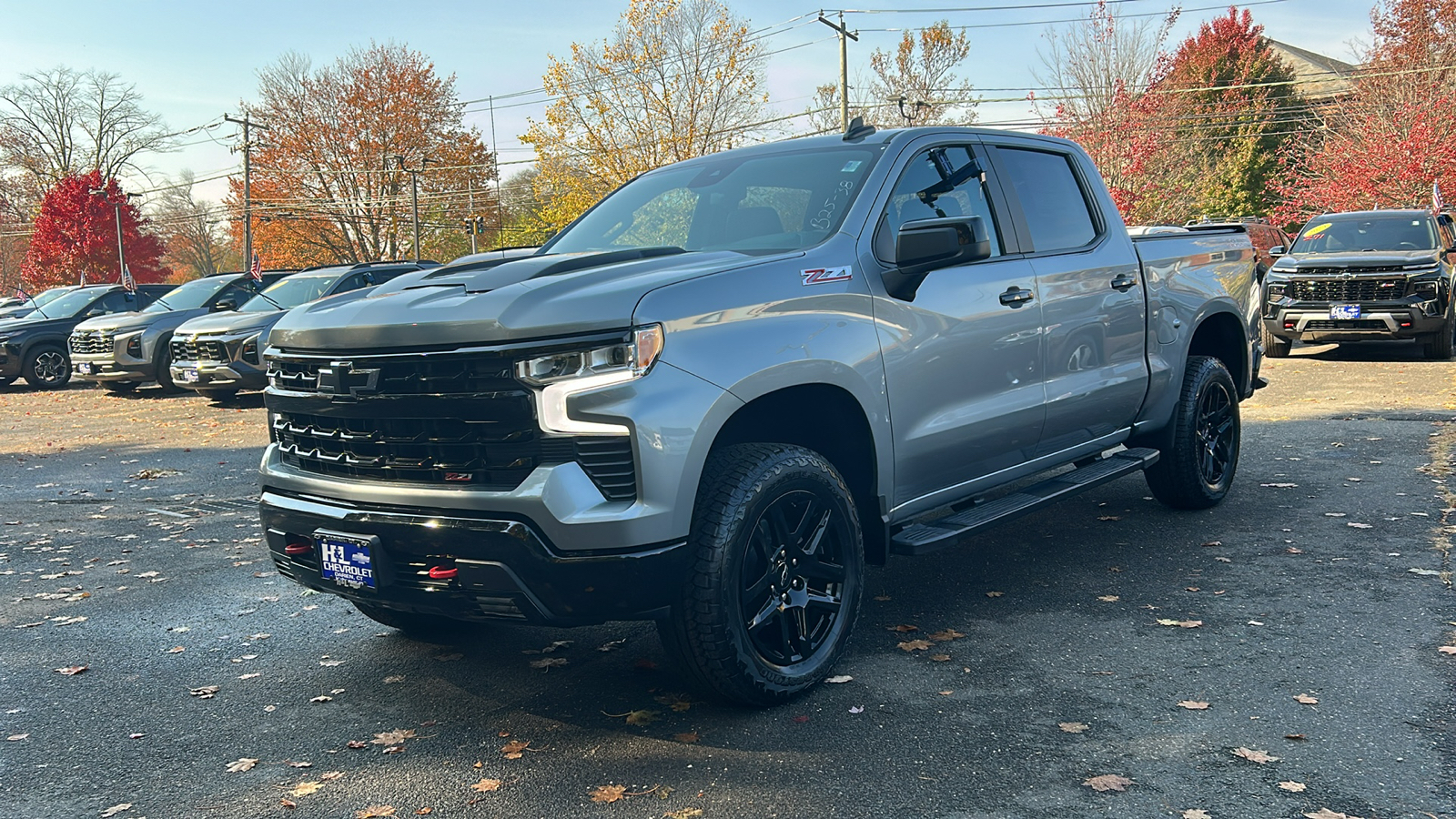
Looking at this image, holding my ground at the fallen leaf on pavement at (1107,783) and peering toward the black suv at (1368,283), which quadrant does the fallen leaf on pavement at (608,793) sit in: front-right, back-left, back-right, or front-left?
back-left

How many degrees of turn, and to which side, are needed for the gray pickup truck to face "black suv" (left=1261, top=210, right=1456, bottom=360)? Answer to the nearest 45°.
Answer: approximately 180°

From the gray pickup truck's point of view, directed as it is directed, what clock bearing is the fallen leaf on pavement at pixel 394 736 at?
The fallen leaf on pavement is roughly at 1 o'clock from the gray pickup truck.

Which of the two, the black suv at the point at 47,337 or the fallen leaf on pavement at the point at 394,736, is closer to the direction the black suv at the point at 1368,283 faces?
the fallen leaf on pavement

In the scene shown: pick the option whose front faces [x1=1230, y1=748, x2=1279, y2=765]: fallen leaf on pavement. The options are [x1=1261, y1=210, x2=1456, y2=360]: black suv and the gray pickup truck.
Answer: the black suv

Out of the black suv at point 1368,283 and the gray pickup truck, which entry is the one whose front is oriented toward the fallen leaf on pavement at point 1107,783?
the black suv

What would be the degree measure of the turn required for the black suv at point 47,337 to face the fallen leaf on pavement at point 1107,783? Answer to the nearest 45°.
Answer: approximately 45° to its left

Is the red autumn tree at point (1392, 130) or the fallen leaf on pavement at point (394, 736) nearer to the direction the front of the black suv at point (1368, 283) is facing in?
the fallen leaf on pavement
